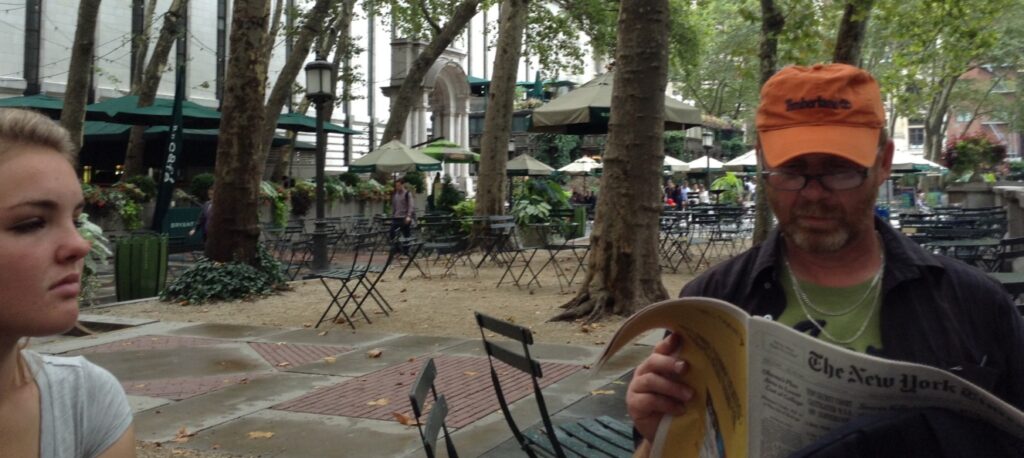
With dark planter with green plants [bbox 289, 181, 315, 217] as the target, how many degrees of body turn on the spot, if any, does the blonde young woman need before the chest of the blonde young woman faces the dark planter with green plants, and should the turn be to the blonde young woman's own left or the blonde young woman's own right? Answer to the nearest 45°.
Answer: approximately 135° to the blonde young woman's own left

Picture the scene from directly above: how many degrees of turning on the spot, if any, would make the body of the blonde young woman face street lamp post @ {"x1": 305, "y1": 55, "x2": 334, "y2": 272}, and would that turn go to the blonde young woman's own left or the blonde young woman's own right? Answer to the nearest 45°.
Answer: approximately 135° to the blonde young woman's own left

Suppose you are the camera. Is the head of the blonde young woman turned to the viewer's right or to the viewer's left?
to the viewer's right

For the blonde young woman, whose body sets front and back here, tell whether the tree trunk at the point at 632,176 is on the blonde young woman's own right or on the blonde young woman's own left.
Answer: on the blonde young woman's own left

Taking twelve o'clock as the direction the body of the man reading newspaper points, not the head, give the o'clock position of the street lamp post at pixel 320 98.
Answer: The street lamp post is roughly at 5 o'clock from the man reading newspaper.

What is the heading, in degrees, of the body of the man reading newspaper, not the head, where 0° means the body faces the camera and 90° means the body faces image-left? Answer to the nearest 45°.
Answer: approximately 0°

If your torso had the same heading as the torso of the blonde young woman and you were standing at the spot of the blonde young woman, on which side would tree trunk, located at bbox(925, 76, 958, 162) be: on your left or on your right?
on your left

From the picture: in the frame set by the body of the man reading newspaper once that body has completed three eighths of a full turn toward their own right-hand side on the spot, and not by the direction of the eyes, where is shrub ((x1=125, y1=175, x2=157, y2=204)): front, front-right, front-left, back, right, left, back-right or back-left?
front

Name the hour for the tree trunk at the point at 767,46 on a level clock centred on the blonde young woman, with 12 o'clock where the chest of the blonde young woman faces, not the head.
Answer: The tree trunk is roughly at 9 o'clock from the blonde young woman.

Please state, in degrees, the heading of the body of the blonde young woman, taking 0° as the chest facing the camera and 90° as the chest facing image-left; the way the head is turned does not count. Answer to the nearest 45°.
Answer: approximately 315°

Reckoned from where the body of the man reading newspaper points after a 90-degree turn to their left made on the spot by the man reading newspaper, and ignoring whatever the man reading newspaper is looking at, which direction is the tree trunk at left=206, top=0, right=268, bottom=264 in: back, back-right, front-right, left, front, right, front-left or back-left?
back-left

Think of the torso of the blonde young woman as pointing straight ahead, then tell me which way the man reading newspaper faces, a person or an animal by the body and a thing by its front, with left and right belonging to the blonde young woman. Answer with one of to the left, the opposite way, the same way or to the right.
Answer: to the right
